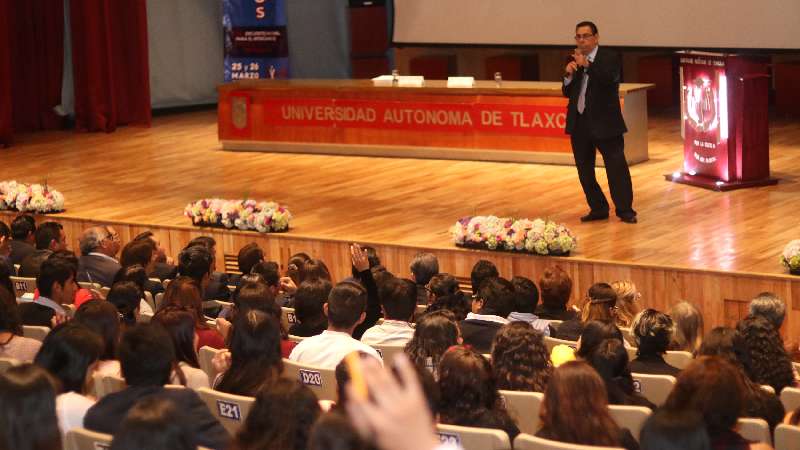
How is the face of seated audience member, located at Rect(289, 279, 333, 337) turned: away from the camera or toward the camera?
away from the camera

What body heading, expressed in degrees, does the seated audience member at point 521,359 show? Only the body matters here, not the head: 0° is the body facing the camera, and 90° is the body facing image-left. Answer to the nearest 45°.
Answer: approximately 180°

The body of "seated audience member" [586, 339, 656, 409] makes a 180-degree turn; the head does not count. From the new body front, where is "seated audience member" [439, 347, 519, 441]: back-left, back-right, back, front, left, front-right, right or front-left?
front-right

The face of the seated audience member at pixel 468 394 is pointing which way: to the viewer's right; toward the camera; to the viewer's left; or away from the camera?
away from the camera

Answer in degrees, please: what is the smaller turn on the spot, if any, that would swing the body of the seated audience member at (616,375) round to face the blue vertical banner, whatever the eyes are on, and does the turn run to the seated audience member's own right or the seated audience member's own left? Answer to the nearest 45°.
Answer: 0° — they already face it

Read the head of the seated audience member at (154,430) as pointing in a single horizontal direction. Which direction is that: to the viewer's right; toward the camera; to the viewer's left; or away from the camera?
away from the camera

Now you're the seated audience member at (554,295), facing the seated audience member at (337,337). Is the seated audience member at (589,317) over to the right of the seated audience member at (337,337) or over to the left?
left

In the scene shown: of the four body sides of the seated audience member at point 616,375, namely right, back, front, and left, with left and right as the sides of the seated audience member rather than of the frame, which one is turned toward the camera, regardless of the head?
back

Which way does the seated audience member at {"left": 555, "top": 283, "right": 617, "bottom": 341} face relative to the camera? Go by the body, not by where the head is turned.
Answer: away from the camera

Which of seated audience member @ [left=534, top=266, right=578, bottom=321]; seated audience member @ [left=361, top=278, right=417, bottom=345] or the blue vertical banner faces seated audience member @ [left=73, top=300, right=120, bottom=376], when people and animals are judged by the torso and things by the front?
the blue vertical banner

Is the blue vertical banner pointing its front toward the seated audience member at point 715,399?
yes

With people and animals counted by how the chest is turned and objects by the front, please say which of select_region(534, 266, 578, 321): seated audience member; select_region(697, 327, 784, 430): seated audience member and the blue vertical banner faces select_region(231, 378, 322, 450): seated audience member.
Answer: the blue vertical banner

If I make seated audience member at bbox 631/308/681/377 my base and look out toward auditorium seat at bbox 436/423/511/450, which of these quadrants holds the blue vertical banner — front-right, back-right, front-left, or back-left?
back-right

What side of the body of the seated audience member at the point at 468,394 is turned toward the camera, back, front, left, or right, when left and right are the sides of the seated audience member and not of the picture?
back

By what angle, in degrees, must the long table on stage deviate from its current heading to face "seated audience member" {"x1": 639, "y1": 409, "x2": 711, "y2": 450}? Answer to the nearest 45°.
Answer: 0° — it already faces them

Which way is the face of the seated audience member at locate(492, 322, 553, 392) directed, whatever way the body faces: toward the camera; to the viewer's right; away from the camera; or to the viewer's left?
away from the camera
